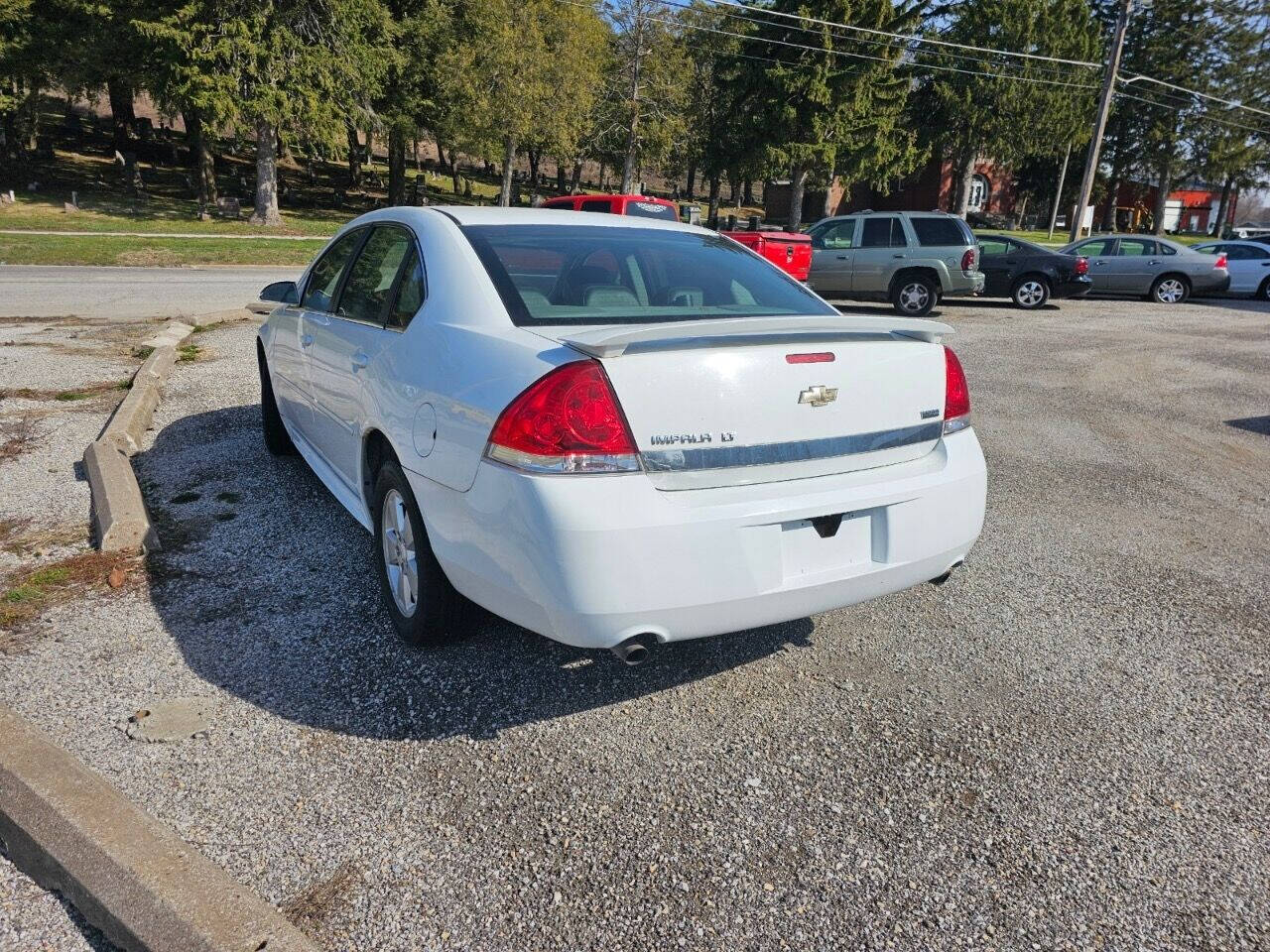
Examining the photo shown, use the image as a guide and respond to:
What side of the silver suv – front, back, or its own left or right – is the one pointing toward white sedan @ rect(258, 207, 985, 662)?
left

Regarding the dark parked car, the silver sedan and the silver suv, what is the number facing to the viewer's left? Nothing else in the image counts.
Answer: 3

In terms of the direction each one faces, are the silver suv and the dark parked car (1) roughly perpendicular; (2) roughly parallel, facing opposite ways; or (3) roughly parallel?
roughly parallel

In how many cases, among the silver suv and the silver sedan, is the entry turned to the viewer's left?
2

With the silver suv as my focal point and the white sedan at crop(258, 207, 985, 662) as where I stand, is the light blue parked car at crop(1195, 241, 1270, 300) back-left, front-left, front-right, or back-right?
front-right

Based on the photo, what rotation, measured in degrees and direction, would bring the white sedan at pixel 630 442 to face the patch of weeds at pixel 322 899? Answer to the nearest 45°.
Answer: approximately 90° to its left

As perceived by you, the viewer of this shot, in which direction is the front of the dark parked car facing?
facing to the left of the viewer

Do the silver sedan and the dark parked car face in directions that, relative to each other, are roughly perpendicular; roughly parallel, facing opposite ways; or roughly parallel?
roughly parallel

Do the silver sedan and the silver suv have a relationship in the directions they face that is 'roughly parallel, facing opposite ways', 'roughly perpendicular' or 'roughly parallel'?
roughly parallel

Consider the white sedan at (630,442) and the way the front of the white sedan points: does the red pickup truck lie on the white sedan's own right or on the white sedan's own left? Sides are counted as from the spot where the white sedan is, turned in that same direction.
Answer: on the white sedan's own right

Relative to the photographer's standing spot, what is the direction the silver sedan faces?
facing to the left of the viewer

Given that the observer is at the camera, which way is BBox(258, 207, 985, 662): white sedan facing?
facing away from the viewer and to the left of the viewer

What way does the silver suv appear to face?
to the viewer's left
